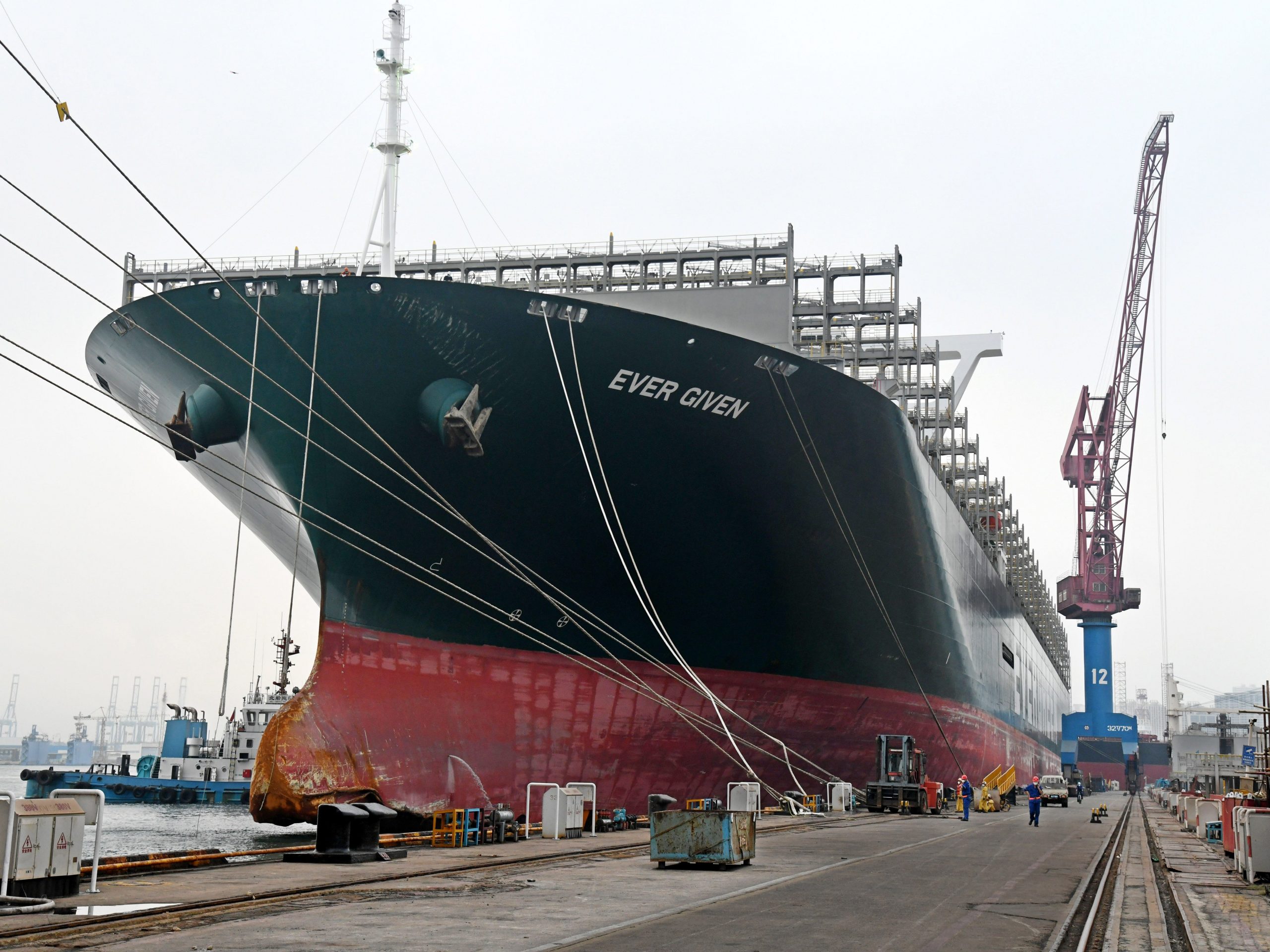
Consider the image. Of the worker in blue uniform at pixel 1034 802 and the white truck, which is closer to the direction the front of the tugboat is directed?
the white truck

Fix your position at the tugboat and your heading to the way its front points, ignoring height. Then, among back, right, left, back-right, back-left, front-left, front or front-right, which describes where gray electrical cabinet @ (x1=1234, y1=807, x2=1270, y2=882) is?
right

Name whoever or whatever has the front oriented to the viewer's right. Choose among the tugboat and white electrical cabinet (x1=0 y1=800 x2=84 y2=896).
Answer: the tugboat

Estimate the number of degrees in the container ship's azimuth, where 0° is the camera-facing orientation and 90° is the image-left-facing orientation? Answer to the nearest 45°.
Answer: approximately 45°

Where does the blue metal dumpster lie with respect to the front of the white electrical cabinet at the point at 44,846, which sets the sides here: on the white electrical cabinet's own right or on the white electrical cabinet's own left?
on the white electrical cabinet's own left

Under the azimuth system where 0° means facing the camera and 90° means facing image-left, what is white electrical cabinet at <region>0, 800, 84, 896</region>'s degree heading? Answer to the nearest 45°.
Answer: approximately 0°

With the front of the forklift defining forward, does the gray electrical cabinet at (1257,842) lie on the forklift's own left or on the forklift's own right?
on the forklift's own left

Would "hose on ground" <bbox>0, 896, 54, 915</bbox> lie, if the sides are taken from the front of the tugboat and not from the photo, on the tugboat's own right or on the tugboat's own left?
on the tugboat's own right

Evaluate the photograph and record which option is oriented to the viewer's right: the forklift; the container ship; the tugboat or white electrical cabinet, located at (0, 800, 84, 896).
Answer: the tugboat

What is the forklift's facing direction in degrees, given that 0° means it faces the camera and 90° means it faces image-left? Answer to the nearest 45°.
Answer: approximately 45°

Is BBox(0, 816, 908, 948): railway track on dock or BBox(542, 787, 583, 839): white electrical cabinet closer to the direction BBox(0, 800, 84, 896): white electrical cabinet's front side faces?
the railway track on dock

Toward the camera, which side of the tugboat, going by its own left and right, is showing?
right

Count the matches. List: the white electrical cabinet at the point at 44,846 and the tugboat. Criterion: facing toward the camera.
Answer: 1

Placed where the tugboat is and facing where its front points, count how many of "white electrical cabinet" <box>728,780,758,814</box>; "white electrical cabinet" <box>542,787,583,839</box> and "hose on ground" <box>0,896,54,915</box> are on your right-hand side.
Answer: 3

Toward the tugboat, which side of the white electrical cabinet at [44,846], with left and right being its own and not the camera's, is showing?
back

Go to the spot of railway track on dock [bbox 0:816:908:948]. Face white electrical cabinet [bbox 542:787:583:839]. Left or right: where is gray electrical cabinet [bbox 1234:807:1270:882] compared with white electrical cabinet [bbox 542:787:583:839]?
right
